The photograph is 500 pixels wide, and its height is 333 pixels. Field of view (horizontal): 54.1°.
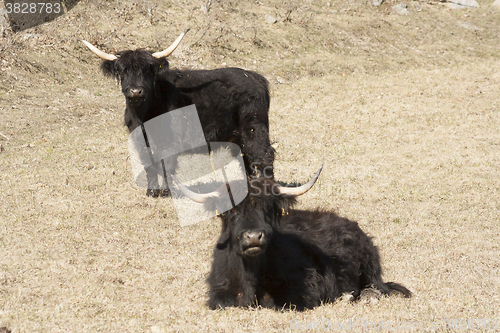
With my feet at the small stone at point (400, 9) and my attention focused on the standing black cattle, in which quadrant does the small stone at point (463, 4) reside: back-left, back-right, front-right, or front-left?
back-left

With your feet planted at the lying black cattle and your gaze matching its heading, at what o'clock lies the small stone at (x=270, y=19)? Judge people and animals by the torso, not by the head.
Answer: The small stone is roughly at 4 o'clock from the lying black cattle.

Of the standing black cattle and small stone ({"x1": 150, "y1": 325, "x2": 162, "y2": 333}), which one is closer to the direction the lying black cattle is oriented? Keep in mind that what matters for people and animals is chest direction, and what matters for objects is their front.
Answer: the small stone

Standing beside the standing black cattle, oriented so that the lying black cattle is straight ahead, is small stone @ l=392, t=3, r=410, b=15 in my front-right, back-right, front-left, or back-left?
back-left

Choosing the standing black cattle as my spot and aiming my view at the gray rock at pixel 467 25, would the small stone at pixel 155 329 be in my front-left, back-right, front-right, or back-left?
back-right

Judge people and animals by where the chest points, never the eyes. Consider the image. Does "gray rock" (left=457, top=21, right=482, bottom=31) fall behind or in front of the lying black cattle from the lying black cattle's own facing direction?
behind

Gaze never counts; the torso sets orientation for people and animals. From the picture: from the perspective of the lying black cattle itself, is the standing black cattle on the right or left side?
on its right

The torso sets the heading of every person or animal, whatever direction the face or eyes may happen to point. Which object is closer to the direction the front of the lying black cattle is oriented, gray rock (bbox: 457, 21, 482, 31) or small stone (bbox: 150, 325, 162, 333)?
the small stone

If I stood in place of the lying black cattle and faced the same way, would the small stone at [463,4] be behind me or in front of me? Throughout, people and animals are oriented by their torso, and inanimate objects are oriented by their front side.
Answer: behind

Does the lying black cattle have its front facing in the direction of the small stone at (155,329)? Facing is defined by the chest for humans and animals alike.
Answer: yes

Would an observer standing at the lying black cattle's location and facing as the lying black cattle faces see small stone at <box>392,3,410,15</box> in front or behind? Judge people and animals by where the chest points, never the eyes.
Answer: behind

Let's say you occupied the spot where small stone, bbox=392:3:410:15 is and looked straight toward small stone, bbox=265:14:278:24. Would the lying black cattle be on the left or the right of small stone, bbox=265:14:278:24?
left
